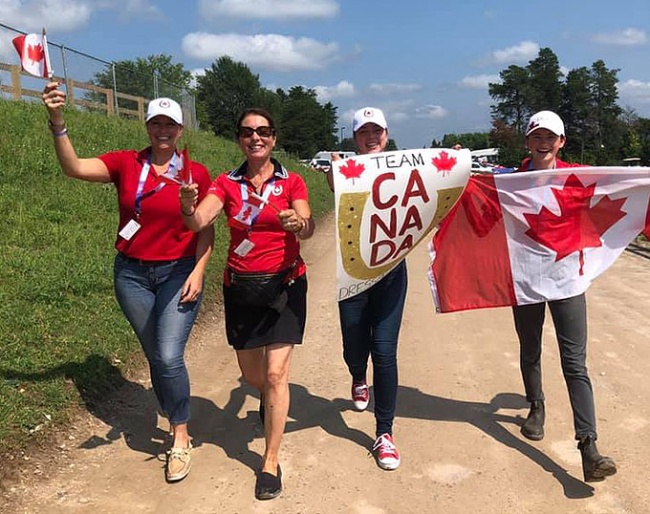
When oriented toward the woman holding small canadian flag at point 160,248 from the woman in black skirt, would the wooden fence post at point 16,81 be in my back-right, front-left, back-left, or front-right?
front-right

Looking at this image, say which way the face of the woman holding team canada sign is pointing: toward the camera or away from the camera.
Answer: toward the camera

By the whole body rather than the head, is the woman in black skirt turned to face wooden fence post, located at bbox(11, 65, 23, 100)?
no

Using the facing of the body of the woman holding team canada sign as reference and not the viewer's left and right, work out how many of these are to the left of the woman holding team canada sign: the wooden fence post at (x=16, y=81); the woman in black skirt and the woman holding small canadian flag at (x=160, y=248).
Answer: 0

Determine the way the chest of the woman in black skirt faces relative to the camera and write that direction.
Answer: toward the camera

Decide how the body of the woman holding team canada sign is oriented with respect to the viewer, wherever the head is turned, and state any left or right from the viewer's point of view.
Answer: facing the viewer

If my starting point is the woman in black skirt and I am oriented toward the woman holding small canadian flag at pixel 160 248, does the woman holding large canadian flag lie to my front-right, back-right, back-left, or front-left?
back-right

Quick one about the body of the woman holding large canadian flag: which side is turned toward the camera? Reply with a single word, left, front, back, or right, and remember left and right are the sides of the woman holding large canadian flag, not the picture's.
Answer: front

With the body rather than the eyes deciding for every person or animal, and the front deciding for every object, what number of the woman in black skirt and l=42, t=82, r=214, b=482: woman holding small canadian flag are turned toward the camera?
2

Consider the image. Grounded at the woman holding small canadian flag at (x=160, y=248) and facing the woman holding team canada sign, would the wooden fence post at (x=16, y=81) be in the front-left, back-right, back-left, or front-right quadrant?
back-left

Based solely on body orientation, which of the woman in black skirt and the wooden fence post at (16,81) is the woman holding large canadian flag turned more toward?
the woman in black skirt

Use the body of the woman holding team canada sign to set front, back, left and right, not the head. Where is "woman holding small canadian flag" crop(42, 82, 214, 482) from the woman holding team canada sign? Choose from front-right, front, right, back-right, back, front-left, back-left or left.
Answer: right

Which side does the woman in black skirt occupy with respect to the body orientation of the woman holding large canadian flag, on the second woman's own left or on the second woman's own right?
on the second woman's own right

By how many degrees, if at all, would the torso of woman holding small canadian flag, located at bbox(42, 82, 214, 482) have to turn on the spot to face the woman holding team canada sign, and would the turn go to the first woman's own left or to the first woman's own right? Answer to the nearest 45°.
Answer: approximately 90° to the first woman's own left

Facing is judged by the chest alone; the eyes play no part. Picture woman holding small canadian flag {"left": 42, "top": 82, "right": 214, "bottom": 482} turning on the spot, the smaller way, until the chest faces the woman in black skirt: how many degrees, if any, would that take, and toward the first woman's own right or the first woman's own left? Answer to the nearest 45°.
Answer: approximately 45° to the first woman's own left

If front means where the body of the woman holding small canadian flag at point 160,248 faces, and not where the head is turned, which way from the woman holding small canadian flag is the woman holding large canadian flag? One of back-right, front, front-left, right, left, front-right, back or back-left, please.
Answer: left
